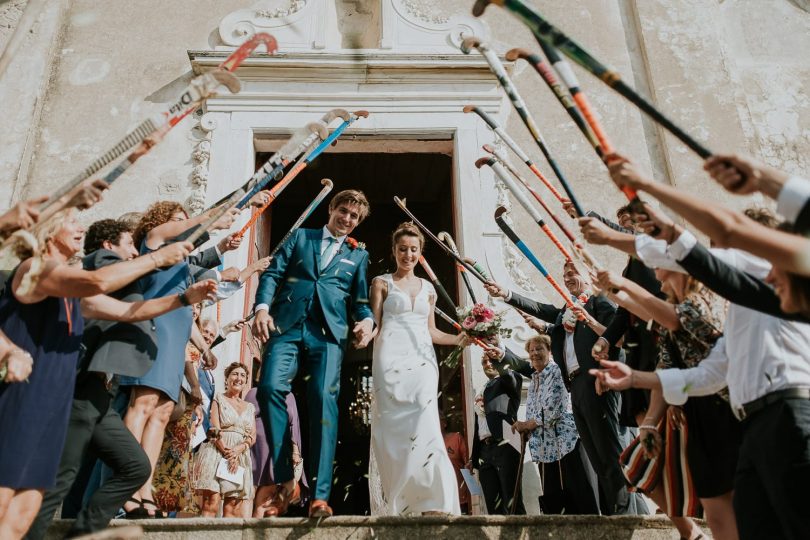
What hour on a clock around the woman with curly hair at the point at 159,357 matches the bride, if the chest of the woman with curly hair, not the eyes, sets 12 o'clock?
The bride is roughly at 12 o'clock from the woman with curly hair.

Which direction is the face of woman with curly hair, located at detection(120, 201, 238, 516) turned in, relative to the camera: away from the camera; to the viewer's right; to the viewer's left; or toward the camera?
to the viewer's right

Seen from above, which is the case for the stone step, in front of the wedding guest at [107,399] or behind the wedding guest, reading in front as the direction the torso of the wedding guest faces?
in front

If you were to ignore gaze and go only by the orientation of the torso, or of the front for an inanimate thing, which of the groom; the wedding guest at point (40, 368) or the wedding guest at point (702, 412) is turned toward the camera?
the groom

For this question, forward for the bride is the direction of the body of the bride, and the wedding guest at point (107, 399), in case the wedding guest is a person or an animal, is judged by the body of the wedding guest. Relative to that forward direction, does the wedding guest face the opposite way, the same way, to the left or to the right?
to the left

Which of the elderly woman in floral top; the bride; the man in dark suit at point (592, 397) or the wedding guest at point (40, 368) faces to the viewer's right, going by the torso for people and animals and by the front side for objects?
the wedding guest

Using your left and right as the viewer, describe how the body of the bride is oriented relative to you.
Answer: facing the viewer

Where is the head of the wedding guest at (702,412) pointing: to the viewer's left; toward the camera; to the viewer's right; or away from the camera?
to the viewer's left

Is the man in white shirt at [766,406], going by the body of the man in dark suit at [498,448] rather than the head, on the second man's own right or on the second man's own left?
on the second man's own left

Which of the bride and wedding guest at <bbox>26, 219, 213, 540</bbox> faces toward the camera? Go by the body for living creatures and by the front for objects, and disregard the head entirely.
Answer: the bride

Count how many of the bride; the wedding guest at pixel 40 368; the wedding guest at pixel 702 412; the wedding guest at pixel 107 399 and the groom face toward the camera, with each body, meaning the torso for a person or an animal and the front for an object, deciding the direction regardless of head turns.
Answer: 2

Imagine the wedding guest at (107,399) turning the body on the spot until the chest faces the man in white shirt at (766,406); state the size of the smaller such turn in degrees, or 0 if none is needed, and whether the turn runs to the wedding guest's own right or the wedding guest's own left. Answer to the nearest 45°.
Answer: approximately 45° to the wedding guest's own right

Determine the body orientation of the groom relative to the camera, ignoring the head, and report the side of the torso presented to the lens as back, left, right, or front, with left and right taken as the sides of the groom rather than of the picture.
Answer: front

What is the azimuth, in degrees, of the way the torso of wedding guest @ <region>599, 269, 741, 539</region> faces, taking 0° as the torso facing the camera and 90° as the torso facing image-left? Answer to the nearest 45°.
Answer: approximately 90°

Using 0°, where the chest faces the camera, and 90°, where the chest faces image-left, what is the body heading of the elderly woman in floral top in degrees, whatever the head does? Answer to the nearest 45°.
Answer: approximately 45°

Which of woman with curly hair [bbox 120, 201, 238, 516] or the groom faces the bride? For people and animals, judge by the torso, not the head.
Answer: the woman with curly hair

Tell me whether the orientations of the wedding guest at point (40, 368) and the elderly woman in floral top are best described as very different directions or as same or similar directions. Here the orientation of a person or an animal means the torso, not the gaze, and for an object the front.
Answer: very different directions

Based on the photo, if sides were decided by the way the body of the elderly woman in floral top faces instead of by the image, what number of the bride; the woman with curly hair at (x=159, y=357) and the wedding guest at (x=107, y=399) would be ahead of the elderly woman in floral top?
3

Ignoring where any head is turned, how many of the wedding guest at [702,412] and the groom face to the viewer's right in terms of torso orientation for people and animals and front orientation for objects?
0

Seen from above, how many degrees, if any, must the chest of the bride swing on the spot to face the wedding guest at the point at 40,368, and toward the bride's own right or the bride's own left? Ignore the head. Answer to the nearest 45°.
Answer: approximately 45° to the bride's own right

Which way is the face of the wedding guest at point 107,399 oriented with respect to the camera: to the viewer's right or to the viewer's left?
to the viewer's right
